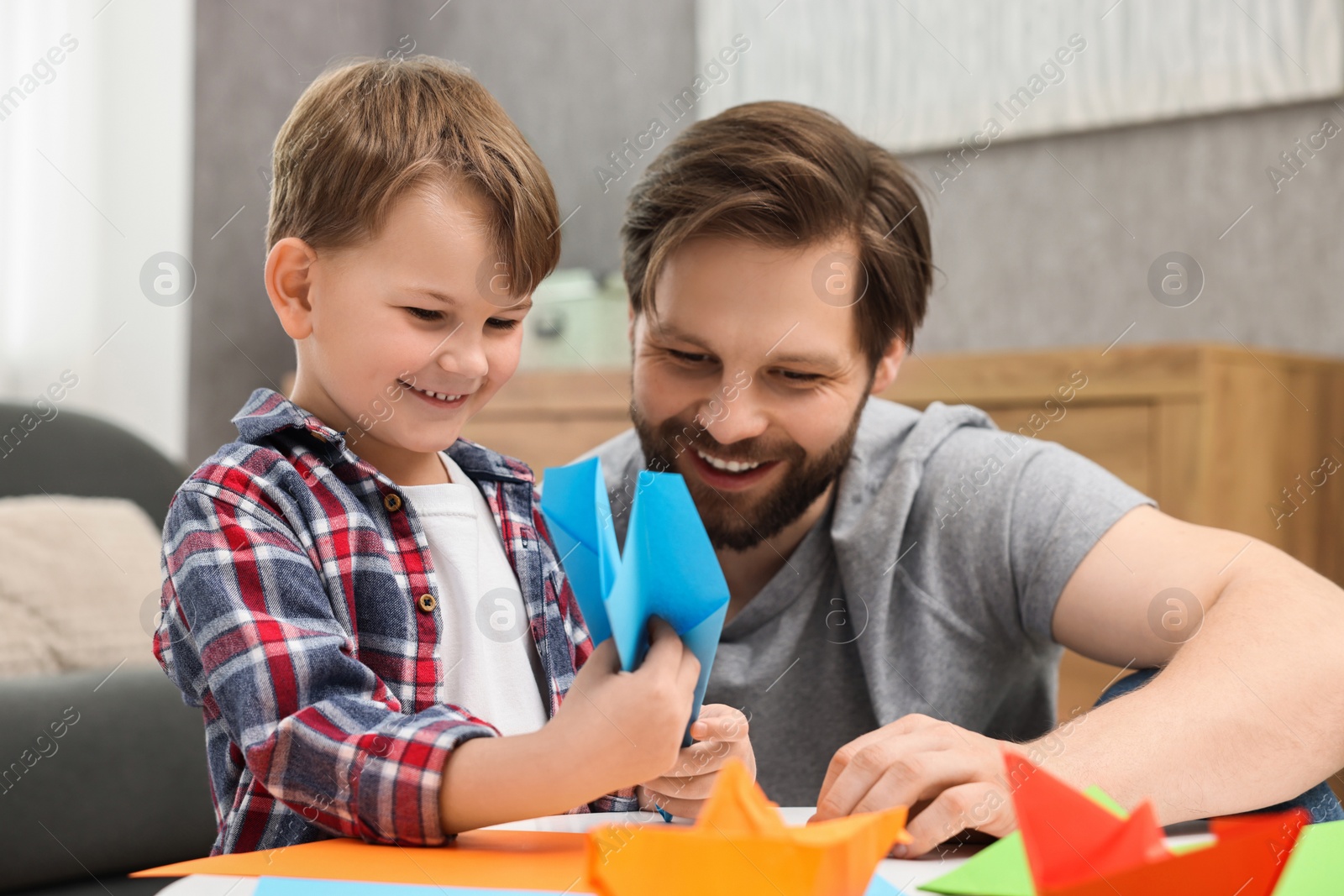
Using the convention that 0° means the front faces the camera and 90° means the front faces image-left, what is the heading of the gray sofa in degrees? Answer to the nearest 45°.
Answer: approximately 315°

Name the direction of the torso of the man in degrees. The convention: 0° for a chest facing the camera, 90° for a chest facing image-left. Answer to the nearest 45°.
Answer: approximately 45°

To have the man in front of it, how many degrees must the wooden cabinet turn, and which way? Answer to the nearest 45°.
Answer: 0° — it already faces them

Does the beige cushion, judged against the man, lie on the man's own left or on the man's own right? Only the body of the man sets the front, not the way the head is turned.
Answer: on the man's own right
